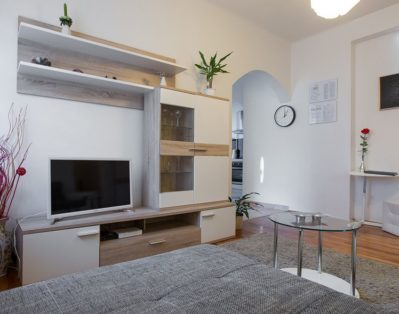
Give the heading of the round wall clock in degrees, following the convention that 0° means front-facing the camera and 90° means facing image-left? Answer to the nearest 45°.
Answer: approximately 45°

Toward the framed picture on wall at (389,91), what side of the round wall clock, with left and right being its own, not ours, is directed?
left

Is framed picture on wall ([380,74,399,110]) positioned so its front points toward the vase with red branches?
yes

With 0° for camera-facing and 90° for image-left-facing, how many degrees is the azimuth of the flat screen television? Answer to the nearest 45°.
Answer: approximately 315°

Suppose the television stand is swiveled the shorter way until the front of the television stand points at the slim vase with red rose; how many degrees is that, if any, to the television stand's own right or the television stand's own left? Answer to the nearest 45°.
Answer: approximately 45° to the television stand's own left

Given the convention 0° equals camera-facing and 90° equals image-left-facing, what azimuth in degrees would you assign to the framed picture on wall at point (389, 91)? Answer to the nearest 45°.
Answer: approximately 45°

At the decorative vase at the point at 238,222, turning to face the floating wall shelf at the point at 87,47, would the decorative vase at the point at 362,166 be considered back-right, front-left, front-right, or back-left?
back-left

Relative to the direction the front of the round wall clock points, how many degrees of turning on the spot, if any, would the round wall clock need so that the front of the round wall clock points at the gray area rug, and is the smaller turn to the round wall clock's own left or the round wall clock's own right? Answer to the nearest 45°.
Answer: approximately 45° to the round wall clock's own left

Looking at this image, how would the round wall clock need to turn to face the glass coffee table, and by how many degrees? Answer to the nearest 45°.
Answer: approximately 45° to its left
